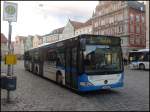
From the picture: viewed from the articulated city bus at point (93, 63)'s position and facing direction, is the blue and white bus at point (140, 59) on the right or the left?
on its left

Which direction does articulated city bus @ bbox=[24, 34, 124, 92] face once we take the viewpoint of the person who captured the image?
facing the viewer and to the right of the viewer
